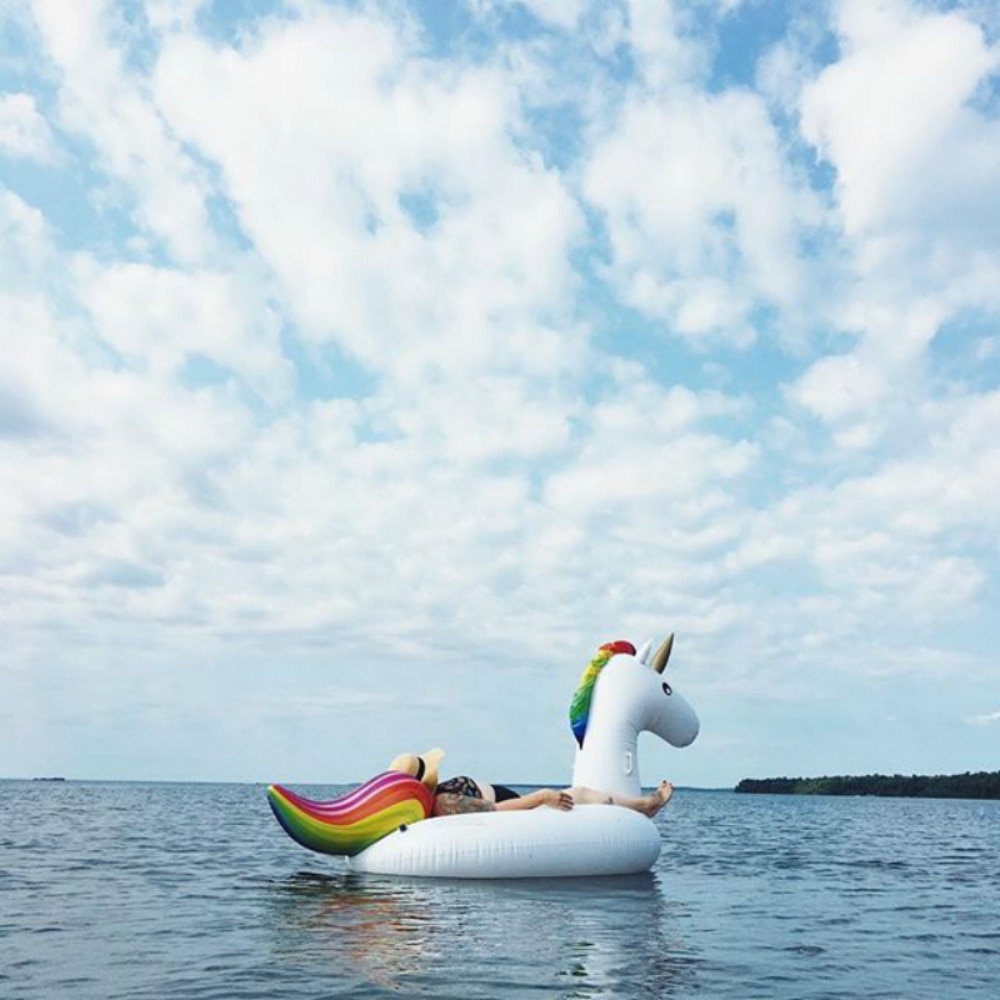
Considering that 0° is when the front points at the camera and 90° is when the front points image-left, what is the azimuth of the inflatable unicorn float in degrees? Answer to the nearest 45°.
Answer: approximately 270°
